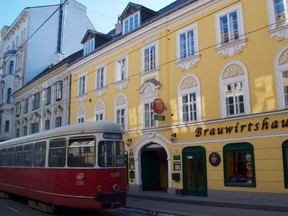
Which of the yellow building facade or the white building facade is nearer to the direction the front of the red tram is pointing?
the yellow building facade

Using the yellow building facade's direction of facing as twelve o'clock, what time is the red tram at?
The red tram is roughly at 12 o'clock from the yellow building facade.

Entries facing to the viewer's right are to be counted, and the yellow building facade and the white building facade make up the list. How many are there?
0

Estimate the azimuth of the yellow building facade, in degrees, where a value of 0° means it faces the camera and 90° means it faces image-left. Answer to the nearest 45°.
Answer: approximately 45°

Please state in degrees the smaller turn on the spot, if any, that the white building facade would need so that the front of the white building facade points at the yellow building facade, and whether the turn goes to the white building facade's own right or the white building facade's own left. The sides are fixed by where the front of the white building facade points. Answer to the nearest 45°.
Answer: approximately 45° to the white building facade's own left

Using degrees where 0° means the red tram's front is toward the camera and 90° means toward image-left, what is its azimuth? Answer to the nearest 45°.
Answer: approximately 315°

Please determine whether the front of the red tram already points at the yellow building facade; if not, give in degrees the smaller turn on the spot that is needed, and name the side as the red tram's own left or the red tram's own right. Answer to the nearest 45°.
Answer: approximately 90° to the red tram's own left

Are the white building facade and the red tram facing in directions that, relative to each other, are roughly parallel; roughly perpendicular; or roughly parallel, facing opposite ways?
roughly perpendicular

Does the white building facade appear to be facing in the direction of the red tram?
no

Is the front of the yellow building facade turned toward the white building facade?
no

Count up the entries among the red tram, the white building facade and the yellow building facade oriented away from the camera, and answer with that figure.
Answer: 0

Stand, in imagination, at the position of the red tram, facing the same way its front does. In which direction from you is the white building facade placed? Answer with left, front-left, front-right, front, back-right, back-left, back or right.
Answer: back-left

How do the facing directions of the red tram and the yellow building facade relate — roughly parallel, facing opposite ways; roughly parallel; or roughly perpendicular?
roughly perpendicular
